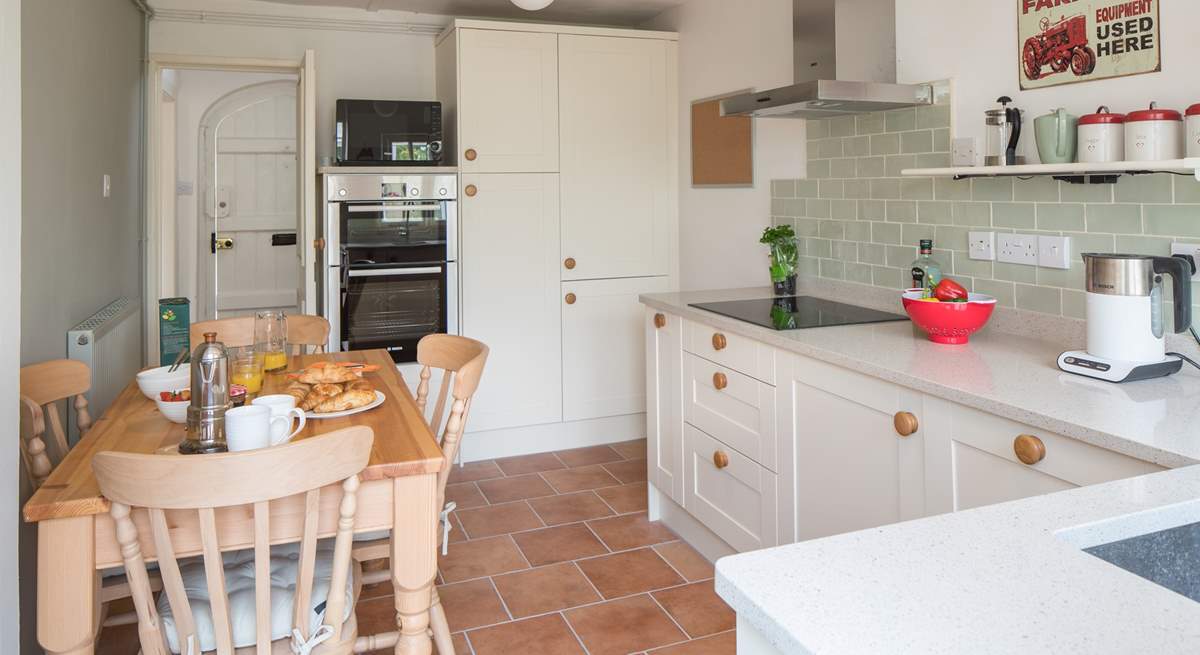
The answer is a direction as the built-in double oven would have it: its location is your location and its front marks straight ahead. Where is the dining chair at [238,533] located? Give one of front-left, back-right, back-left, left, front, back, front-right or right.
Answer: front

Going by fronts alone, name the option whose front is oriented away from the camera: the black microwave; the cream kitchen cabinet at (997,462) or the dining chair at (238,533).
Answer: the dining chair

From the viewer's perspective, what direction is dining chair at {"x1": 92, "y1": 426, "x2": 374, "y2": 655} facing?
away from the camera

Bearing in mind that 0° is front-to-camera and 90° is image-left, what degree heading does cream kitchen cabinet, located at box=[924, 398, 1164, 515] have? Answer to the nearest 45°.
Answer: approximately 45°

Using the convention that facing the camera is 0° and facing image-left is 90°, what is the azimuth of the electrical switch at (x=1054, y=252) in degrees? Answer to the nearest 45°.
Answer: approximately 45°

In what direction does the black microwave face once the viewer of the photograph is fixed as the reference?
facing the viewer

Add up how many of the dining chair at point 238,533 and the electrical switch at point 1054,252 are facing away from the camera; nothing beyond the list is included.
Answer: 1
